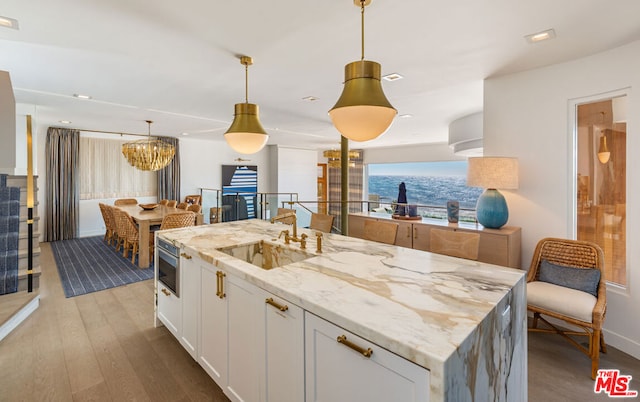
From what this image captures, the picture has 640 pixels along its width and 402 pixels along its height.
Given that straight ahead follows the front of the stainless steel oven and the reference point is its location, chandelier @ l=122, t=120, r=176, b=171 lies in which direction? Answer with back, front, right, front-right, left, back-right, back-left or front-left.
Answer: back-right

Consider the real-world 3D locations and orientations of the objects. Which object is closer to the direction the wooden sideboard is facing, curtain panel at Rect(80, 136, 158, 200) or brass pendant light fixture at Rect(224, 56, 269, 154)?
the brass pendant light fixture

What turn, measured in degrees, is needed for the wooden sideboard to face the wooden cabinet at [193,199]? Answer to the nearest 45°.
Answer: approximately 90° to its right

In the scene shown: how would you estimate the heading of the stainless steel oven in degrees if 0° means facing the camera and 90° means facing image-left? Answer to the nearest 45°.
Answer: approximately 45°
